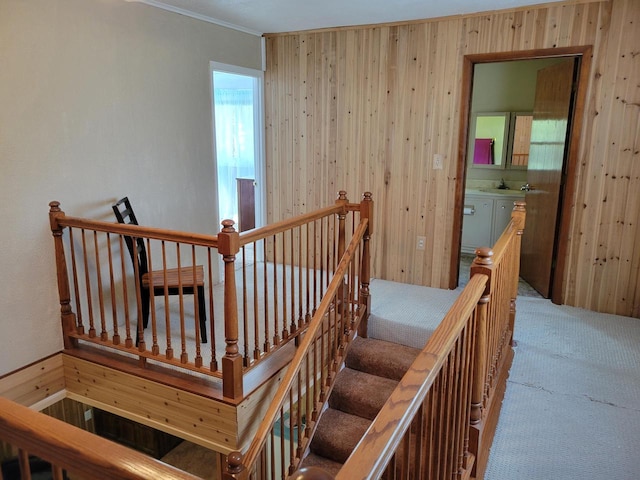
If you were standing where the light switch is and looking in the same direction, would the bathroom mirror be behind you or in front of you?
behind

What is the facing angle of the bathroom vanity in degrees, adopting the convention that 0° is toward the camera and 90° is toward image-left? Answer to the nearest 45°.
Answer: approximately 0°

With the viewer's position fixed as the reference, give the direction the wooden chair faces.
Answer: facing to the right of the viewer

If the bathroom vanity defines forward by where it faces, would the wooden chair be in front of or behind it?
in front

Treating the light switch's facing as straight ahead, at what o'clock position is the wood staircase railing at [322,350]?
The wood staircase railing is roughly at 1 o'clock from the light switch.

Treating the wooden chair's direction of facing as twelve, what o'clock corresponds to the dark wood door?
The dark wood door is roughly at 12 o'clock from the wooden chair.

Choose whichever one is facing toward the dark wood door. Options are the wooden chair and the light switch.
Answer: the wooden chair

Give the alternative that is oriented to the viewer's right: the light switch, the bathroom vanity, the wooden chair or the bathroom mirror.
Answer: the wooden chair

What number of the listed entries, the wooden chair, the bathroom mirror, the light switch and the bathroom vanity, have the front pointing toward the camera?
3

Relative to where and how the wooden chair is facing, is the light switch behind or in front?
in front

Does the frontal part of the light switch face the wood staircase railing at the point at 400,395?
yes
